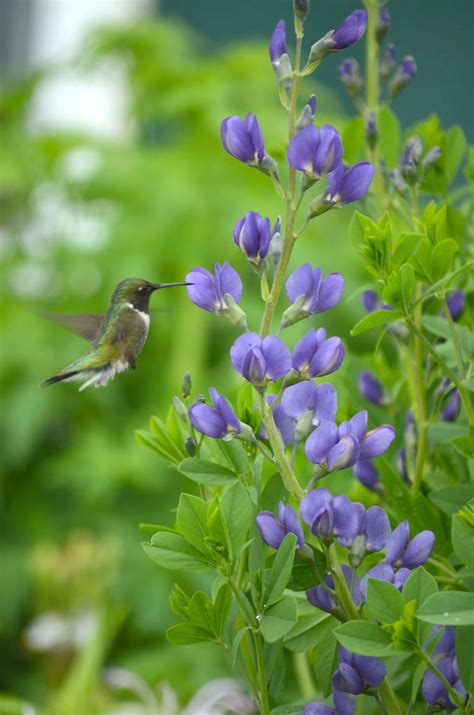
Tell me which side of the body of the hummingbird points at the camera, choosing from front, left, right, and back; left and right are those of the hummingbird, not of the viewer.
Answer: right
